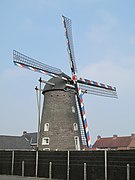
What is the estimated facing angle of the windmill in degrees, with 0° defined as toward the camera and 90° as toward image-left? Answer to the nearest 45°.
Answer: approximately 315°
